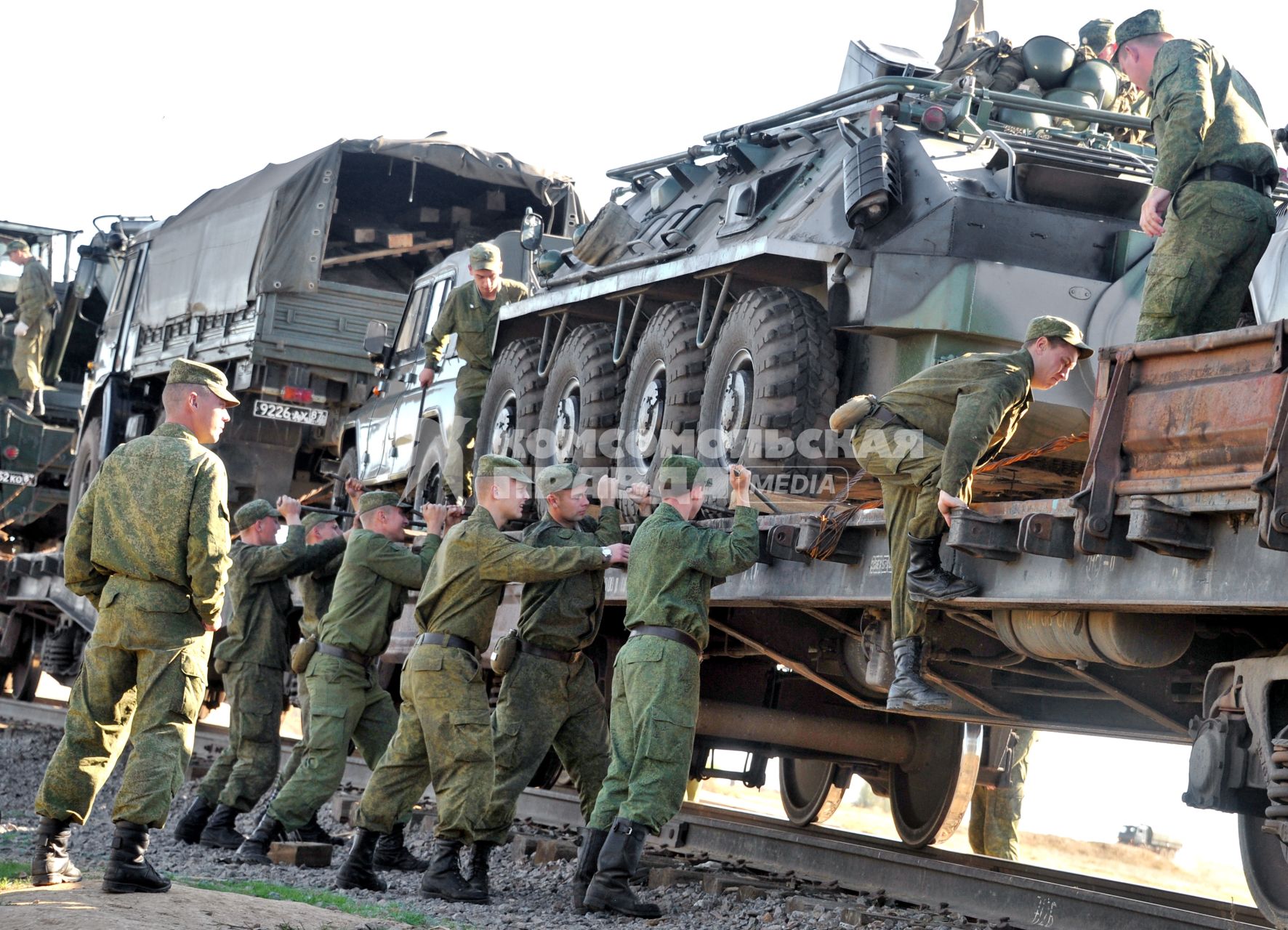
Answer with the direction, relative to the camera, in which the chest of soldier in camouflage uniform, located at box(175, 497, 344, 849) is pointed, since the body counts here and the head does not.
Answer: to the viewer's right

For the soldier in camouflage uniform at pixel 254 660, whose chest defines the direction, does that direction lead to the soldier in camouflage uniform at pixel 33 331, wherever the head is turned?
no

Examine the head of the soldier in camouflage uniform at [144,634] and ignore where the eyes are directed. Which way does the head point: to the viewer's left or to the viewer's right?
to the viewer's right

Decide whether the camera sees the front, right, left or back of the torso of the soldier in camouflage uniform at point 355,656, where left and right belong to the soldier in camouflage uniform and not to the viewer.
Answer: right

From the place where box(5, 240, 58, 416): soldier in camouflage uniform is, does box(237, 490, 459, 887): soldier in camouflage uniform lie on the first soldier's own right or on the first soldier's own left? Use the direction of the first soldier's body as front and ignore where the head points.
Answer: on the first soldier's own left

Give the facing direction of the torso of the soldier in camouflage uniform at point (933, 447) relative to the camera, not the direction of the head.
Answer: to the viewer's right

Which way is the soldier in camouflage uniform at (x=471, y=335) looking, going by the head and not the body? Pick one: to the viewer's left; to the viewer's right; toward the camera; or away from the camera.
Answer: toward the camera

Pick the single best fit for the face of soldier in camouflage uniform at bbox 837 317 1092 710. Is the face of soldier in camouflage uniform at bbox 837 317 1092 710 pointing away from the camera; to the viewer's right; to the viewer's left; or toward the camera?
to the viewer's right

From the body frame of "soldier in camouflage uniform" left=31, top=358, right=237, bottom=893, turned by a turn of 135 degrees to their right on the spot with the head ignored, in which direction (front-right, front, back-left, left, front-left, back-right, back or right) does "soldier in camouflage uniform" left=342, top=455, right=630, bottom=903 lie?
back-left

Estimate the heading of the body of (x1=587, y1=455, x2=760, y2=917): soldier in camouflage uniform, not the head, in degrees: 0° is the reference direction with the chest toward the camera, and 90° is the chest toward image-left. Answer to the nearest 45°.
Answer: approximately 225°

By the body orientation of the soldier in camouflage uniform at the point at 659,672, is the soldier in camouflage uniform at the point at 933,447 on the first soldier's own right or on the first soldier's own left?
on the first soldier's own right

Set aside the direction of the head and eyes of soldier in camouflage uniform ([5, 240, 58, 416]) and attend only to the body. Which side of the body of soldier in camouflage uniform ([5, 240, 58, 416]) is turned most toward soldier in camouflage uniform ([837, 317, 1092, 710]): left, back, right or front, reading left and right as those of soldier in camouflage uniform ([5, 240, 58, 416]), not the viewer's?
left

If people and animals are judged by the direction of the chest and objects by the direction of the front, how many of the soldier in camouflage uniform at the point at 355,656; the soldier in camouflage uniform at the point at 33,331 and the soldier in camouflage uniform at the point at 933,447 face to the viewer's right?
2

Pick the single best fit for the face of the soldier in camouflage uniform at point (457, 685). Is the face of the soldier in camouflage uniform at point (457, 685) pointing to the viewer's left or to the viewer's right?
to the viewer's right

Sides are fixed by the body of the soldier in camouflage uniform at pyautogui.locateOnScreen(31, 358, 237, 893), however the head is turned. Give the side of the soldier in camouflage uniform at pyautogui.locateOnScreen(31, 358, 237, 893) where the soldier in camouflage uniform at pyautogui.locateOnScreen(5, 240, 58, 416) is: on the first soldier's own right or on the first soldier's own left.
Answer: on the first soldier's own left
